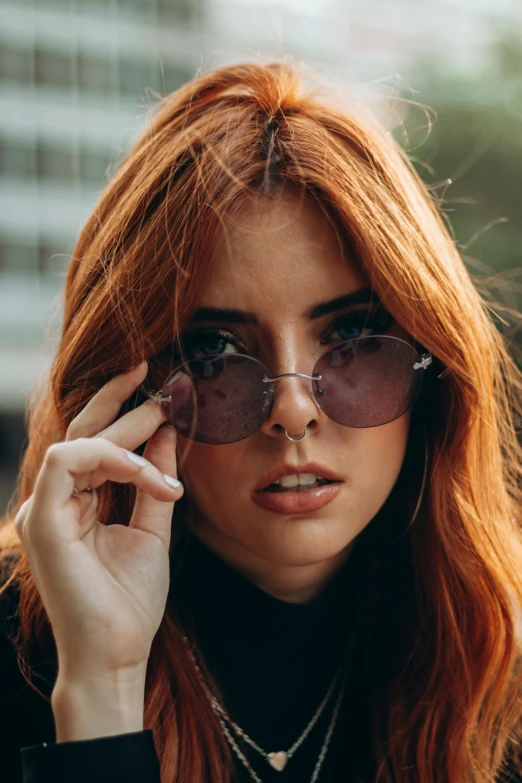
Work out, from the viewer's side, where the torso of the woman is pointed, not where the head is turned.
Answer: toward the camera
